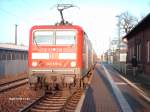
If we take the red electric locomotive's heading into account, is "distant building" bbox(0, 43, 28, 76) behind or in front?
behind

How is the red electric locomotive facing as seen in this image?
toward the camera
